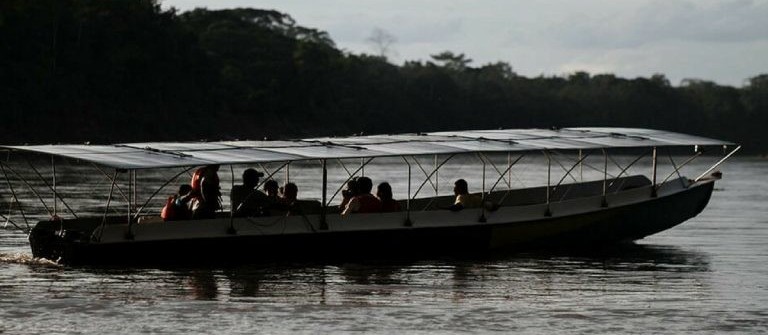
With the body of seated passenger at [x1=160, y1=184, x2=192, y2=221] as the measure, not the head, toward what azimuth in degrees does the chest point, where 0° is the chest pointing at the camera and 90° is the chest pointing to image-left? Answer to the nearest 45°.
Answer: approximately 270°

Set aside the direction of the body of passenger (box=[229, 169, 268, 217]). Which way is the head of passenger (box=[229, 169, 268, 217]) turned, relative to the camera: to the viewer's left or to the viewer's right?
to the viewer's right
